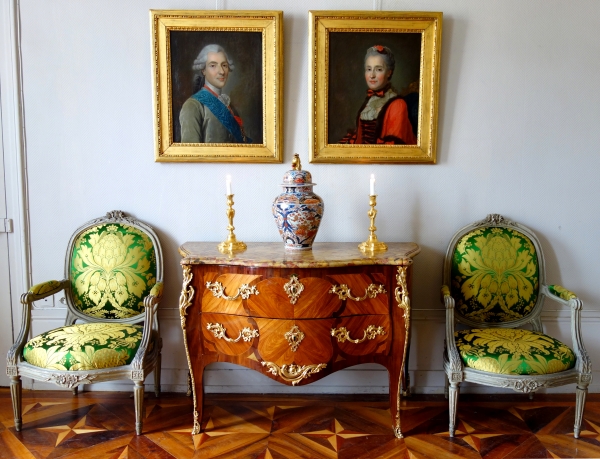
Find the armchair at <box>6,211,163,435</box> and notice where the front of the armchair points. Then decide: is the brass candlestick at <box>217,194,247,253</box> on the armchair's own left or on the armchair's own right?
on the armchair's own left

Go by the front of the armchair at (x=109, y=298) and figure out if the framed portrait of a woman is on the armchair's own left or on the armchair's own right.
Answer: on the armchair's own left

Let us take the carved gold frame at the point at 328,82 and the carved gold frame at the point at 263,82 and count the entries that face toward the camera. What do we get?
2

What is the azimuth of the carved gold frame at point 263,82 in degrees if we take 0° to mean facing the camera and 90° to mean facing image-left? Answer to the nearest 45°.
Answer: approximately 0°
